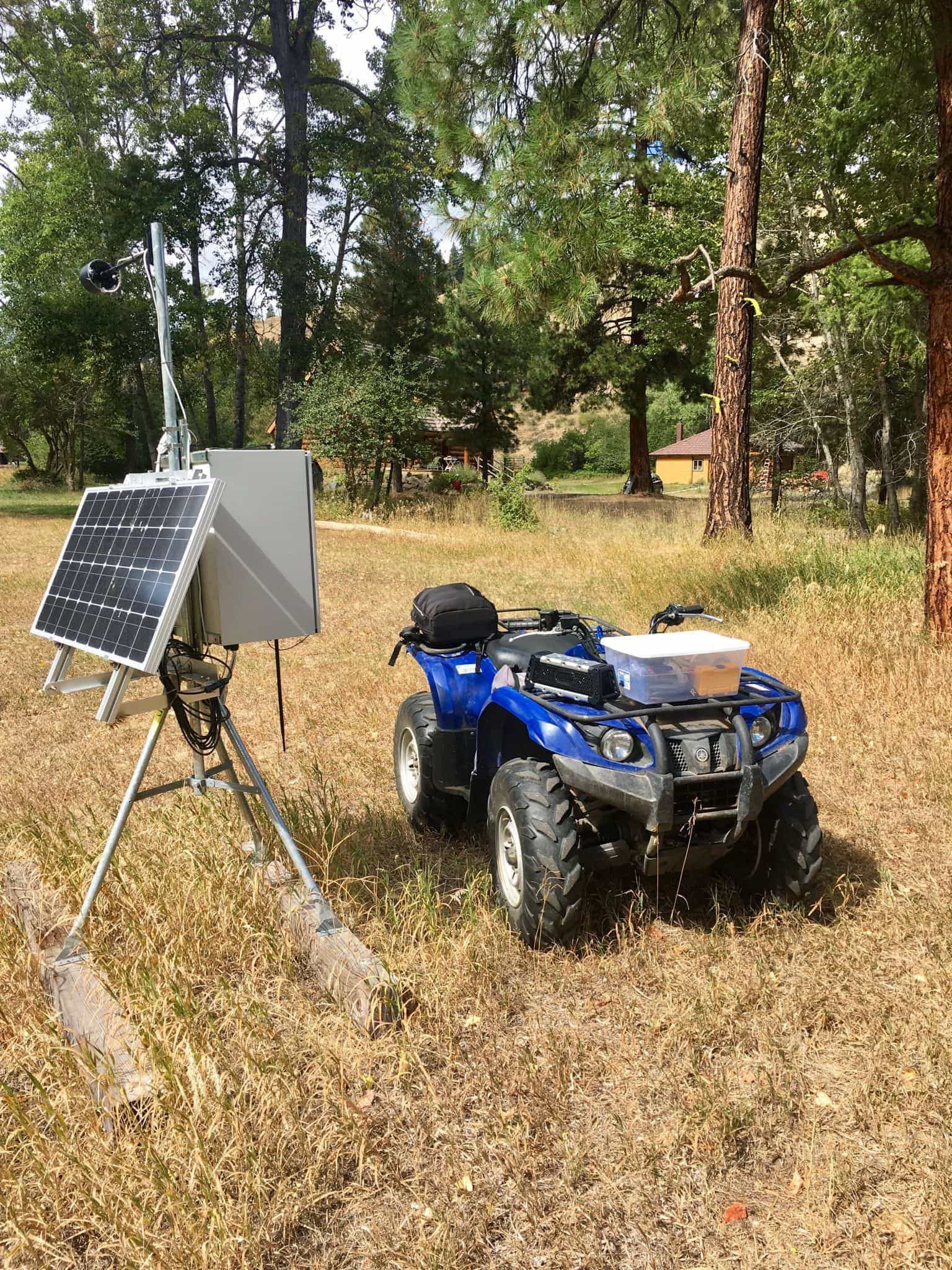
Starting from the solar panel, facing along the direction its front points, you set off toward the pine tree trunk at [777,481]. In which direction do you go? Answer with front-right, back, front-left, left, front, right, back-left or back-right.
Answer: back

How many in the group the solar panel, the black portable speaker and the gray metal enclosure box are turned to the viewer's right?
1

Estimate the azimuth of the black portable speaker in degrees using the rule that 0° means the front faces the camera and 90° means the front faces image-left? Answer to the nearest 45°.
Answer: approximately 45°

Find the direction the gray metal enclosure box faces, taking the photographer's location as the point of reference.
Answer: facing to the right of the viewer

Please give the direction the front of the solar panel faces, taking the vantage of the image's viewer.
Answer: facing the viewer and to the left of the viewer

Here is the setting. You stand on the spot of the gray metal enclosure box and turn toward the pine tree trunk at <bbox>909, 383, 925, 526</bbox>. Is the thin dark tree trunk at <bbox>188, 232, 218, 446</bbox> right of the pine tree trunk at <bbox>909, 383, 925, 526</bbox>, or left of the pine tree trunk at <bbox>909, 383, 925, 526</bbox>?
left

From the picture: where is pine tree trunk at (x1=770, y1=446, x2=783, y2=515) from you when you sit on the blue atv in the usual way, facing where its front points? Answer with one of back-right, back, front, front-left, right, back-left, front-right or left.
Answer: back-left

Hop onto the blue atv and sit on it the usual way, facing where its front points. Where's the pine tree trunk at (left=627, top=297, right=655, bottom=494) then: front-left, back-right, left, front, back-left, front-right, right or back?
back-left

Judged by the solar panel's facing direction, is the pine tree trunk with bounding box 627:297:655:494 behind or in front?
behind

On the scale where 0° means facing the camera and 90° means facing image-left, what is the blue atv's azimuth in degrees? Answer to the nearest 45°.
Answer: approximately 315°

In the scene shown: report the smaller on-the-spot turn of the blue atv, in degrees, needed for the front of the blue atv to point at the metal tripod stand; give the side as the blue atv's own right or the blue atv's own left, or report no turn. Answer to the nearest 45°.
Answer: approximately 135° to the blue atv's own right

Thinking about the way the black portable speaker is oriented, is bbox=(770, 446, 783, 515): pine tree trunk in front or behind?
behind
